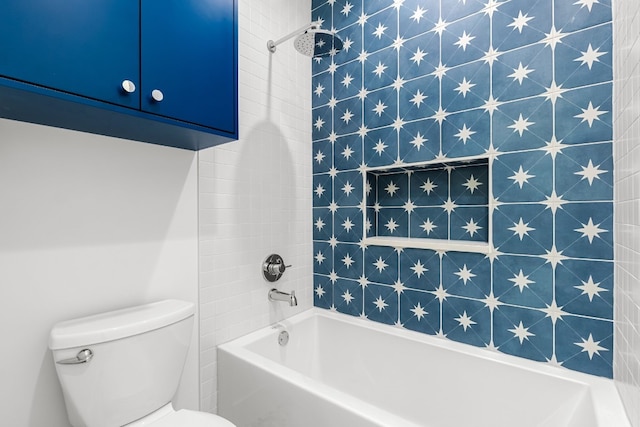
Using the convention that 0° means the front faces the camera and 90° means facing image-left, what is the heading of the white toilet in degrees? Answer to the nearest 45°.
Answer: approximately 315°

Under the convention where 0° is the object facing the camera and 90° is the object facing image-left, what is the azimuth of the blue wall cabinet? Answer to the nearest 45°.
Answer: approximately 315°

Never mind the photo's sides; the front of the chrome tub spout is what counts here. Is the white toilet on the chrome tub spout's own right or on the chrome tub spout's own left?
on the chrome tub spout's own right

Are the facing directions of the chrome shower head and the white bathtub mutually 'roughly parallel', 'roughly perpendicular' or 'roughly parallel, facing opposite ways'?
roughly perpendicular

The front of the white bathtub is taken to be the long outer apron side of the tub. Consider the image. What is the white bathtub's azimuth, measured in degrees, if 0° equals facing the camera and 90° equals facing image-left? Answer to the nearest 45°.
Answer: approximately 45°

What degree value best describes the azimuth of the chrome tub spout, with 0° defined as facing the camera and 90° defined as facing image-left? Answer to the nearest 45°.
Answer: approximately 315°

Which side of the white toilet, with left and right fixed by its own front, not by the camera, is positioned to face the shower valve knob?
left
